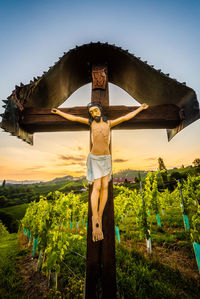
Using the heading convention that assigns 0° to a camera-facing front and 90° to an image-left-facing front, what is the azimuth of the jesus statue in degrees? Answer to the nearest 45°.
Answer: approximately 0°
